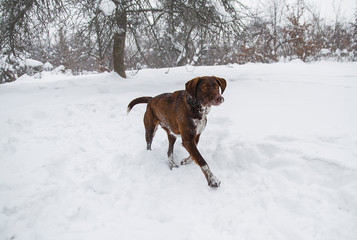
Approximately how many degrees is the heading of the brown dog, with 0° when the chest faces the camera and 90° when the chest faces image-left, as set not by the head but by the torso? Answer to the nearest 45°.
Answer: approximately 315°
